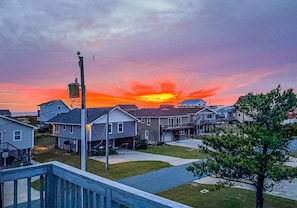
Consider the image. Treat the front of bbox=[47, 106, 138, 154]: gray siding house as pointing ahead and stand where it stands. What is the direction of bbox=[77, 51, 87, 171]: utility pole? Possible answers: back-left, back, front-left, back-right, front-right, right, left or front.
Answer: front-right

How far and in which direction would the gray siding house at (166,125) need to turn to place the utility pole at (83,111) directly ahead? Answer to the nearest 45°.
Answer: approximately 45° to its right

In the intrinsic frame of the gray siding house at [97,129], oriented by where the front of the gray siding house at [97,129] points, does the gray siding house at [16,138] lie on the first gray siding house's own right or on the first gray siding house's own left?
on the first gray siding house's own right

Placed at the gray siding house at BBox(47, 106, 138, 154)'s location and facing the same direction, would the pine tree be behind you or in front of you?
in front

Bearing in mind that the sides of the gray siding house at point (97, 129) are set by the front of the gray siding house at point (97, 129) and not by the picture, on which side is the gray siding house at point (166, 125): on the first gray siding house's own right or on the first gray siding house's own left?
on the first gray siding house's own left

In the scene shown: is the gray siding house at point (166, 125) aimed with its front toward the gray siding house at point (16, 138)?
no

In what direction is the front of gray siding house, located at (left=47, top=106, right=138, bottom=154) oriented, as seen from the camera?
facing the viewer and to the right of the viewer

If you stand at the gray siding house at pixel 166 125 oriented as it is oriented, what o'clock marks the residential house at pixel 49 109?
The residential house is roughly at 5 o'clock from the gray siding house.

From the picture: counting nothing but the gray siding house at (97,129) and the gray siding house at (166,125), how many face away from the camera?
0

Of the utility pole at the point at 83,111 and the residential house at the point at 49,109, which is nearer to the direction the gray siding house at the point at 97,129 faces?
the utility pole

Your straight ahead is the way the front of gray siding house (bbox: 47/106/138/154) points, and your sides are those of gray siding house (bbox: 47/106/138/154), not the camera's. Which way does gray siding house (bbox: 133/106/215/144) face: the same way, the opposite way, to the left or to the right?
the same way
